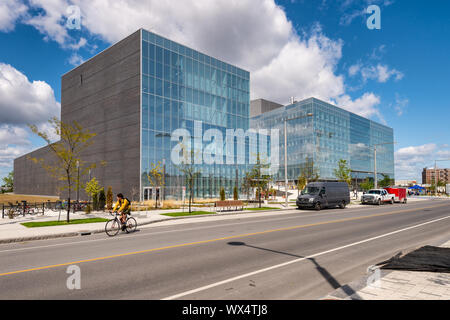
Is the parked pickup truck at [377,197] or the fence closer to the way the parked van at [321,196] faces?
the fence

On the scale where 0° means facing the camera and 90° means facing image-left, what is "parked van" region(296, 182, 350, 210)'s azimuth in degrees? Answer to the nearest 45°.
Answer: approximately 45°

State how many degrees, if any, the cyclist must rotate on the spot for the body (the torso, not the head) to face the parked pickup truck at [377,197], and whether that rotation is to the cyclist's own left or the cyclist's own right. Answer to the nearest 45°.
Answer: approximately 180°

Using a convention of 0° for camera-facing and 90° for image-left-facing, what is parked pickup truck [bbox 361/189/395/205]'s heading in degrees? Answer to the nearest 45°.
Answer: approximately 45°

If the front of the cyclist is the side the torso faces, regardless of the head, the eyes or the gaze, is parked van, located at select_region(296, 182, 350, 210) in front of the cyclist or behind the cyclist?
behind

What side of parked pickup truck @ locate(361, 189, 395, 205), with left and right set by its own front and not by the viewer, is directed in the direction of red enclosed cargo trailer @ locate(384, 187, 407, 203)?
back

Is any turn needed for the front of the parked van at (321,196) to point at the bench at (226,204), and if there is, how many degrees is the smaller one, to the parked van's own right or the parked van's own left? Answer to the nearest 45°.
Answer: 0° — it already faces it

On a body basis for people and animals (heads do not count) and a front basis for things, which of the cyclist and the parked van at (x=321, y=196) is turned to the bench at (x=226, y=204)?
the parked van

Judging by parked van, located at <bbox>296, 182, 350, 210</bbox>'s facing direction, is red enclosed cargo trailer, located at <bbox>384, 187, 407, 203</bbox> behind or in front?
behind

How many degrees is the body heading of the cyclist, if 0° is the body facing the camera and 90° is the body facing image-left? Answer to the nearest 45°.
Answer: approximately 45°
